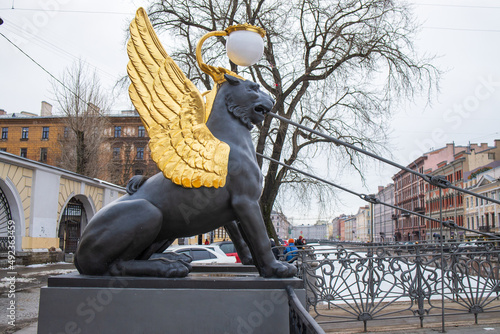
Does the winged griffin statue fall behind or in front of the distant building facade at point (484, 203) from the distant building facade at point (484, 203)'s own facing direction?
in front

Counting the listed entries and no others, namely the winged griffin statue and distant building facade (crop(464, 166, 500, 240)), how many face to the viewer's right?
1

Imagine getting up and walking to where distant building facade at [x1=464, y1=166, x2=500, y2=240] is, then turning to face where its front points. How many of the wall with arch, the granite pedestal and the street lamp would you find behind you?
0

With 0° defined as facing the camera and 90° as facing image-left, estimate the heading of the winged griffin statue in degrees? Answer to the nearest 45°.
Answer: approximately 270°

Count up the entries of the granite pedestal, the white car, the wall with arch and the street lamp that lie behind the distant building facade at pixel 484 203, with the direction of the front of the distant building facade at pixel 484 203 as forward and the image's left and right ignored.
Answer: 0

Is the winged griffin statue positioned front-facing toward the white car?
no

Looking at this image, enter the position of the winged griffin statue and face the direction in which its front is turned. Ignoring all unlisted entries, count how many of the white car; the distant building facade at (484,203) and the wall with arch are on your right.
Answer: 0

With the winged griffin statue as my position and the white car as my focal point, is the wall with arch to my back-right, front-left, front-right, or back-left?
front-left

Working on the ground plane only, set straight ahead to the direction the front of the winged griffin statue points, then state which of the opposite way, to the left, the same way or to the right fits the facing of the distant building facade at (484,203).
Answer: the opposite way

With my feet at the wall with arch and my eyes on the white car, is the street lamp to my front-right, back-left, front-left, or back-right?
front-right

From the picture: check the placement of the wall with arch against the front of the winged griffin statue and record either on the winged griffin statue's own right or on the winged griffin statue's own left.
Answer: on the winged griffin statue's own left

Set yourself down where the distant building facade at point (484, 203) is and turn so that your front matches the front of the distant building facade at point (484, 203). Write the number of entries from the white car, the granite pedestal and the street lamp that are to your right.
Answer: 0

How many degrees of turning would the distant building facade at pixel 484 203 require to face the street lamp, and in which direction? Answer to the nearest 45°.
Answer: approximately 45° to its left
